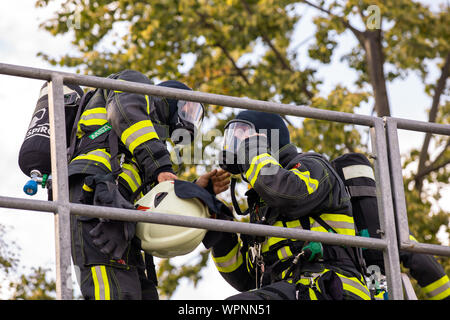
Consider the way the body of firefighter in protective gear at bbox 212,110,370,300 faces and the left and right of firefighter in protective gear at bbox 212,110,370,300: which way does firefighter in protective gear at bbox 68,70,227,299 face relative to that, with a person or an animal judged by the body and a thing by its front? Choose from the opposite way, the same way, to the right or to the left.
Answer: the opposite way

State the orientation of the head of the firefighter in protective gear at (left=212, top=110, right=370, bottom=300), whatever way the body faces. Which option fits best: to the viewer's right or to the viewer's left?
to the viewer's left

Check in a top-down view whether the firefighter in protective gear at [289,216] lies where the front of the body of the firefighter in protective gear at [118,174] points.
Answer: yes

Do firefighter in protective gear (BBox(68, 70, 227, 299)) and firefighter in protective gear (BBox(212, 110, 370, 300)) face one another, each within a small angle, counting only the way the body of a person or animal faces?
yes

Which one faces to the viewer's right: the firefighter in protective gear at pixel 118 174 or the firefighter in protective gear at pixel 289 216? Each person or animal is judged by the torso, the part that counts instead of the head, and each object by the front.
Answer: the firefighter in protective gear at pixel 118 174

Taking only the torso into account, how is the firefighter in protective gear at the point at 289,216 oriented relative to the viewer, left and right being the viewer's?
facing to the left of the viewer

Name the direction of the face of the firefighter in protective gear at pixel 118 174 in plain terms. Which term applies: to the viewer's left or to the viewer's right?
to the viewer's right

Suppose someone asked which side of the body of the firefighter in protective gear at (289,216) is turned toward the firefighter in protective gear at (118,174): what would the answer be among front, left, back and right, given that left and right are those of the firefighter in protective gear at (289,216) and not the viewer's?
front

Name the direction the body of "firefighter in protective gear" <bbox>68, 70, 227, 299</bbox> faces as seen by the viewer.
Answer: to the viewer's right

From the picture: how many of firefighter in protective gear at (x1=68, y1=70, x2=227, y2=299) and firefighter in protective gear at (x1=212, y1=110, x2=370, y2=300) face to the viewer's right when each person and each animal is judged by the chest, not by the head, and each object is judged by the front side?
1
